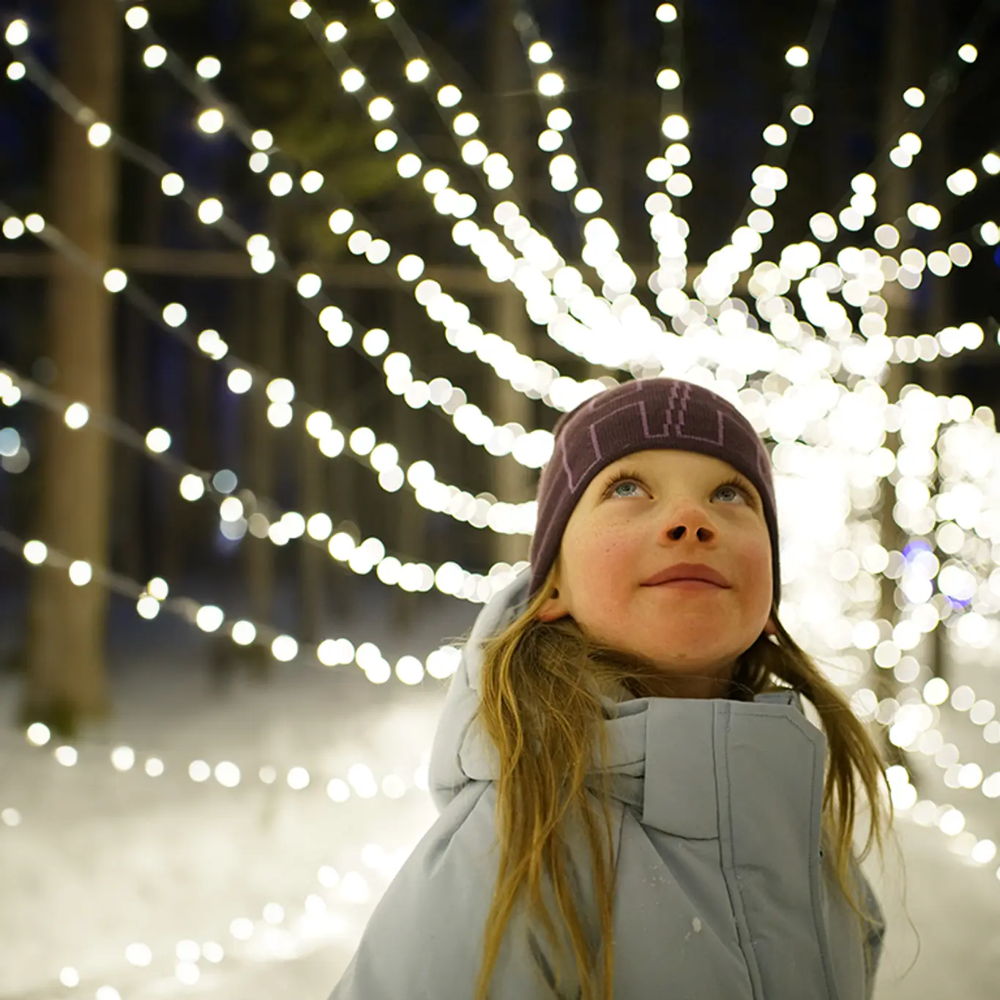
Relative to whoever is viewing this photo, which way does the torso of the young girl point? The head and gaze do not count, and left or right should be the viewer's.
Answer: facing the viewer and to the right of the viewer

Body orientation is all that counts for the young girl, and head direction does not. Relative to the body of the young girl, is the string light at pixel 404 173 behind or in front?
behind

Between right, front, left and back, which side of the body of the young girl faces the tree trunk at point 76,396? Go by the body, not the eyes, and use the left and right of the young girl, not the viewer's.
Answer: back

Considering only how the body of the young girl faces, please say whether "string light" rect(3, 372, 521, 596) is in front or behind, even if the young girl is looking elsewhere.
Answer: behind

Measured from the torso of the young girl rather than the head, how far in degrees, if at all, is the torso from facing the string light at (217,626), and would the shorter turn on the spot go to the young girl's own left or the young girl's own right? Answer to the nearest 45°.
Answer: approximately 180°

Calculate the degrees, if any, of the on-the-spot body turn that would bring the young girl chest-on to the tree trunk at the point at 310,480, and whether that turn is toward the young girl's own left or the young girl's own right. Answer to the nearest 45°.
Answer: approximately 135° to the young girl's own left
